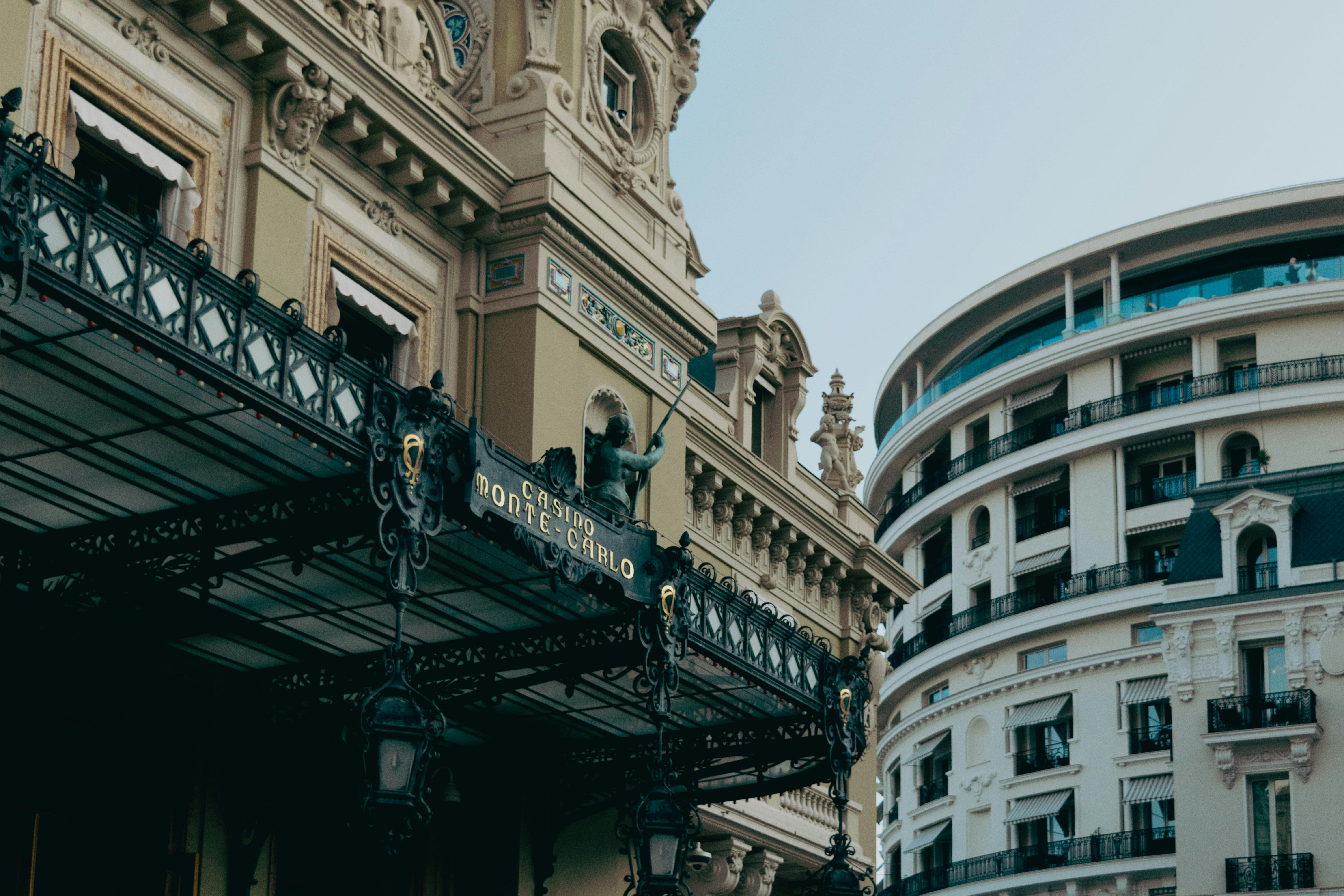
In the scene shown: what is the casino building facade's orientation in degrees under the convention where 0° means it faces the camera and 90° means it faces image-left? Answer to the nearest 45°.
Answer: approximately 315°
